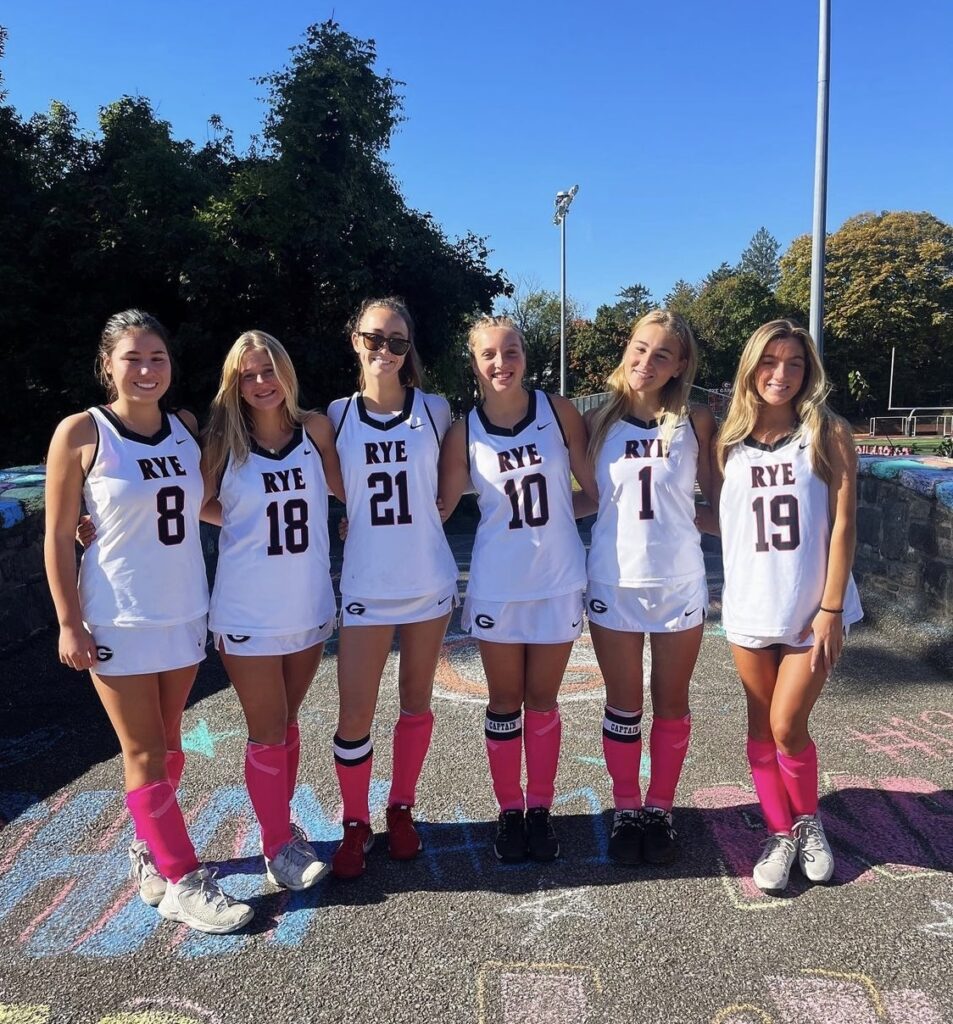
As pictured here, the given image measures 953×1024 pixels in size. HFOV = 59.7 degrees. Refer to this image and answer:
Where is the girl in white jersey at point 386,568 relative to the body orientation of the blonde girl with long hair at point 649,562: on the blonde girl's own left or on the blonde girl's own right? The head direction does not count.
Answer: on the blonde girl's own right

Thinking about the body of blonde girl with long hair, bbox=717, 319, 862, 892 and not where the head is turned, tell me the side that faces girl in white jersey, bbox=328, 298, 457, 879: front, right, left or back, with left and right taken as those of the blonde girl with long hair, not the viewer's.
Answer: right

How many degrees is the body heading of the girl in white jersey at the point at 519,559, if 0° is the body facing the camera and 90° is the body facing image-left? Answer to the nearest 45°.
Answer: approximately 0°

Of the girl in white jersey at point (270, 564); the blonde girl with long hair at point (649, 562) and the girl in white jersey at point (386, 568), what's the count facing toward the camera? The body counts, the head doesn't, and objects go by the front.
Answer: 3

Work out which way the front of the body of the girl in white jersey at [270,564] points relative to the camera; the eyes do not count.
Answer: toward the camera

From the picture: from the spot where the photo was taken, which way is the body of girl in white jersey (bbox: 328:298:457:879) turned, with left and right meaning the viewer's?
facing the viewer

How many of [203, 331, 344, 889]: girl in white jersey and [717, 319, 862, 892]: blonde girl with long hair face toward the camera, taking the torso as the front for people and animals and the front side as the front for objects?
2

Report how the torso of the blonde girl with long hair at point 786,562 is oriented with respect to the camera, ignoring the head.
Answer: toward the camera

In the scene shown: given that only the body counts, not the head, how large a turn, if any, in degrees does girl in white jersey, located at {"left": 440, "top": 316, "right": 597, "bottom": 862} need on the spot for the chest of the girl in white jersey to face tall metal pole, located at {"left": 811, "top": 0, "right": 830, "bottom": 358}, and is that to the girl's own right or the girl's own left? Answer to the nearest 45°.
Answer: approximately 135° to the girl's own left

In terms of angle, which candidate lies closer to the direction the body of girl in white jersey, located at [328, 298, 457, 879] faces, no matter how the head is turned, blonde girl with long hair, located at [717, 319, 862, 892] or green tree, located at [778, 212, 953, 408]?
the blonde girl with long hair

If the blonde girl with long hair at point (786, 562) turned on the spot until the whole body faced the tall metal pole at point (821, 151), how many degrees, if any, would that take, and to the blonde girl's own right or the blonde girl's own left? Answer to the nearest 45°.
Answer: approximately 180°
